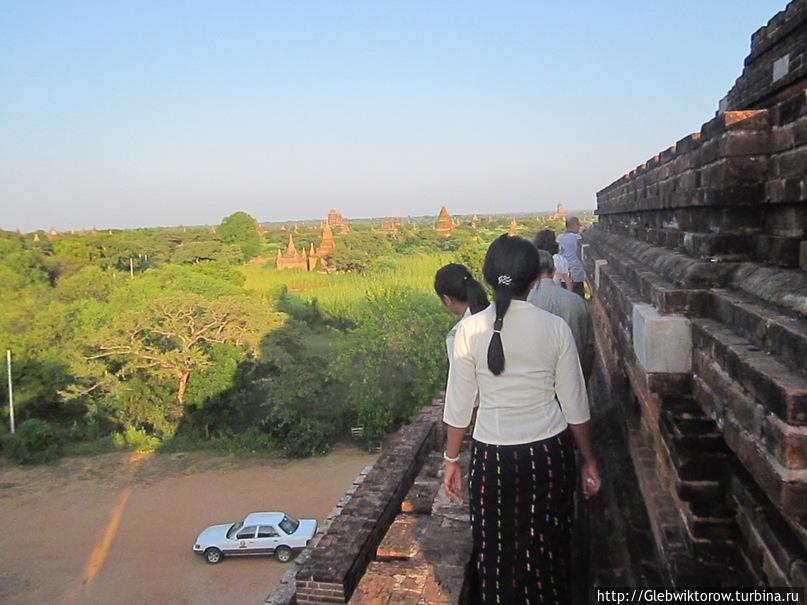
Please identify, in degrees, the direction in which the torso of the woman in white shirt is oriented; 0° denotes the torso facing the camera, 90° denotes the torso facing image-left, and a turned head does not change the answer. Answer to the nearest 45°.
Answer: approximately 180°

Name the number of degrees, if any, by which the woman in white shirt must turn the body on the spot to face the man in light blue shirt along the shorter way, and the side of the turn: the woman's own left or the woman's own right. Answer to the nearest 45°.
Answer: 0° — they already face them

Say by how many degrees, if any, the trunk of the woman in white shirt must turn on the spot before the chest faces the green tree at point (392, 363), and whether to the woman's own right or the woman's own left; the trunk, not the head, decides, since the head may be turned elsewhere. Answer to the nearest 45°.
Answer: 0° — they already face it

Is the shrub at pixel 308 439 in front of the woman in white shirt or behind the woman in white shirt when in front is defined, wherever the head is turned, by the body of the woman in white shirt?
in front

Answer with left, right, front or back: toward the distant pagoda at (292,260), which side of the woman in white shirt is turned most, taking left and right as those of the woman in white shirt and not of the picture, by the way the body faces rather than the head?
front

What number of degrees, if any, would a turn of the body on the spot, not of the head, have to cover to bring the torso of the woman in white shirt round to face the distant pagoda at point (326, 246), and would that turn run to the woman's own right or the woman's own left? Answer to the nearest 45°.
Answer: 0° — they already face it

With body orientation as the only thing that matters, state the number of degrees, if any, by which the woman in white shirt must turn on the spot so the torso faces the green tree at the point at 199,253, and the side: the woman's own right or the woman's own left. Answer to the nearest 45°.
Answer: approximately 45° to the woman's own left

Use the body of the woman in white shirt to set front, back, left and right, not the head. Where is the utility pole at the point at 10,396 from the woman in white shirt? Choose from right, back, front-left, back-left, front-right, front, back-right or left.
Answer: front-left

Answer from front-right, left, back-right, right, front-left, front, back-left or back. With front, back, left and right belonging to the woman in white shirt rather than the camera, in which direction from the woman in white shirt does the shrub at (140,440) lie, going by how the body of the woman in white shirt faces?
front-left

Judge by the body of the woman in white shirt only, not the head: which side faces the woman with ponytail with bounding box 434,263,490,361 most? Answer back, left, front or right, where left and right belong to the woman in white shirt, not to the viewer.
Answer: front

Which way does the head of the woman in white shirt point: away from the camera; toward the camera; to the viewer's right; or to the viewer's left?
away from the camera

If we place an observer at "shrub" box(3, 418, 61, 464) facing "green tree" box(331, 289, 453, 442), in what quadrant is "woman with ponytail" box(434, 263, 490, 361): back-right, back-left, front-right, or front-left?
front-right
